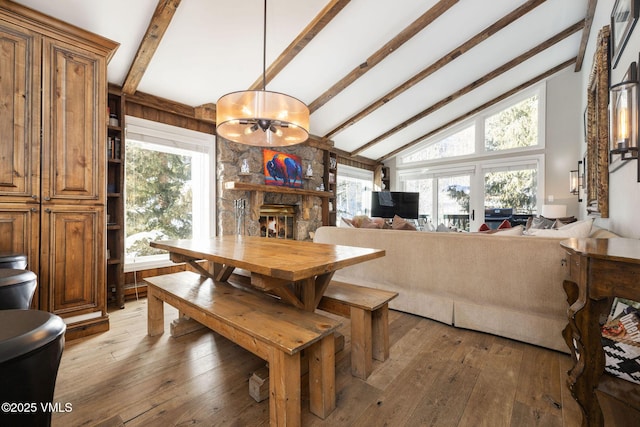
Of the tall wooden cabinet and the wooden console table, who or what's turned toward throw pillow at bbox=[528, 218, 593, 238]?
the tall wooden cabinet

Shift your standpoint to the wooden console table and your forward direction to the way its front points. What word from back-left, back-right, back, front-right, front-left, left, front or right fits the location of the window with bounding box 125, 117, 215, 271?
front-right

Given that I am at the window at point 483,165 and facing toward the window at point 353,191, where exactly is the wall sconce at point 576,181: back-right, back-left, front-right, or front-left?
back-left

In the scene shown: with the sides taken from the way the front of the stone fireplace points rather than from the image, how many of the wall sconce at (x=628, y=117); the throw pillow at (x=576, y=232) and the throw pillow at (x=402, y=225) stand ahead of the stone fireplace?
3

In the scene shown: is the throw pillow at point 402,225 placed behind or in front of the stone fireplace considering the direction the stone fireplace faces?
in front

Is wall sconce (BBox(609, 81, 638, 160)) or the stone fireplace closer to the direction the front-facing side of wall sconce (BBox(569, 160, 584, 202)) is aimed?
the stone fireplace

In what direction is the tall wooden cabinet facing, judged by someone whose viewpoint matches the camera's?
facing the viewer and to the right of the viewer

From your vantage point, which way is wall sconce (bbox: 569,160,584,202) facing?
to the viewer's left

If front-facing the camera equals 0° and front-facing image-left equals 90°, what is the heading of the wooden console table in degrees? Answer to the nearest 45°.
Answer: approximately 45°

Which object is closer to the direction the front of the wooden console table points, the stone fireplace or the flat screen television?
the stone fireplace

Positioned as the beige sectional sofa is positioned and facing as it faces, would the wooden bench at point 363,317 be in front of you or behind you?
behind

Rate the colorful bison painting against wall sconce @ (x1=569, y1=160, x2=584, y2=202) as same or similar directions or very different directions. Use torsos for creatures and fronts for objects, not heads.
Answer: very different directions

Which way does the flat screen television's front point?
toward the camera

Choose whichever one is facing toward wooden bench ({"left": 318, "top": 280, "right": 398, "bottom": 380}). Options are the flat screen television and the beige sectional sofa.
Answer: the flat screen television

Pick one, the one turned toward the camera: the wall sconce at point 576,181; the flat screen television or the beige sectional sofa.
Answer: the flat screen television

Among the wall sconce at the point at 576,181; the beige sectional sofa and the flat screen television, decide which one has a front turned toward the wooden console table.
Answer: the flat screen television

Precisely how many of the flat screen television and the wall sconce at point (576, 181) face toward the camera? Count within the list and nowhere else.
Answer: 1

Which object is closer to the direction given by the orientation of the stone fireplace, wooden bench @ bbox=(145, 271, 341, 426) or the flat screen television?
the wooden bench

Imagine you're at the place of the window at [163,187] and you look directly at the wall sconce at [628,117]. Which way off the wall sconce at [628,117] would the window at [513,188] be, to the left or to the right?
left
